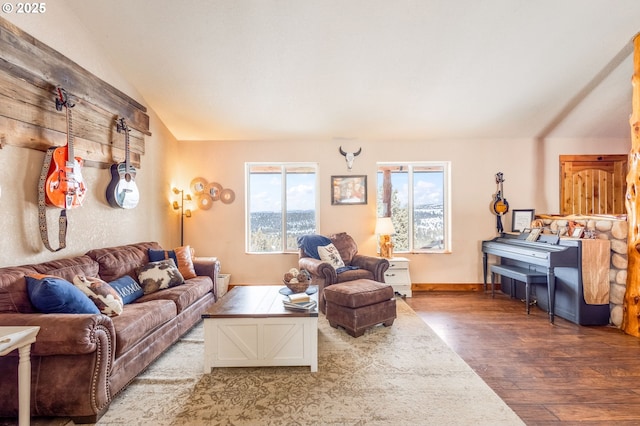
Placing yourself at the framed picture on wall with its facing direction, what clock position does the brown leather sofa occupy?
The brown leather sofa is roughly at 1 o'clock from the framed picture on wall.

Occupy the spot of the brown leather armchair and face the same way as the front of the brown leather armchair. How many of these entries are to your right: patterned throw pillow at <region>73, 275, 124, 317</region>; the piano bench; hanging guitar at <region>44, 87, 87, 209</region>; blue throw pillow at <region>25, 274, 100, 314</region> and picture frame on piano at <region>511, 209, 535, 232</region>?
3

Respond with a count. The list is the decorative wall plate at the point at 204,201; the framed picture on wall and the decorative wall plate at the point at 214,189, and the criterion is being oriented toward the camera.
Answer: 3

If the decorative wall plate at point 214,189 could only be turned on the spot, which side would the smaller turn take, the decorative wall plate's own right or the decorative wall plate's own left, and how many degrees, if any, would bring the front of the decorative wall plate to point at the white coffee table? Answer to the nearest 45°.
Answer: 0° — it already faces it

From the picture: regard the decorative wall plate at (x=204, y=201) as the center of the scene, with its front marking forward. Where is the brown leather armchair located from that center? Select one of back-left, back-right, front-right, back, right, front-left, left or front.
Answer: front-left

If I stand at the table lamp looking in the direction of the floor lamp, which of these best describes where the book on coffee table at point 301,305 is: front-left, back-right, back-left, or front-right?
front-left

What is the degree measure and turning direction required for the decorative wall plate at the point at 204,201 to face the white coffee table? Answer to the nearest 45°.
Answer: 0° — it already faces it

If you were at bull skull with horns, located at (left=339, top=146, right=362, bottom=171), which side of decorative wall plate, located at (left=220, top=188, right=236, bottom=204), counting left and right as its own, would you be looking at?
left

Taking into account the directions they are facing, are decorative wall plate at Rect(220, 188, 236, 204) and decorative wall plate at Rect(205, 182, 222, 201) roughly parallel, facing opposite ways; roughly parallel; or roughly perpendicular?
roughly parallel

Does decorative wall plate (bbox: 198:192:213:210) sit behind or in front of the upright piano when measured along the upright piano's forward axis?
in front

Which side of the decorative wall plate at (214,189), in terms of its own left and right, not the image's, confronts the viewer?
front

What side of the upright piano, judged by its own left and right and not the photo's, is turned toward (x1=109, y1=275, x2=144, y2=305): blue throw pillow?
front

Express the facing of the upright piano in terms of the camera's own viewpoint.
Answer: facing the viewer and to the left of the viewer

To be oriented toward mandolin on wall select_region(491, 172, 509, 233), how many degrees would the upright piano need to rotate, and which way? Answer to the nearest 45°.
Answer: approximately 90° to its right

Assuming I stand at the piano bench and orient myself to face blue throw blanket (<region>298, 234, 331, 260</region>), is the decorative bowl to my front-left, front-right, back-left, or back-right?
front-left

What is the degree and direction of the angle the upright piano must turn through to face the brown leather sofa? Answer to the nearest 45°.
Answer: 0° — it already faces it

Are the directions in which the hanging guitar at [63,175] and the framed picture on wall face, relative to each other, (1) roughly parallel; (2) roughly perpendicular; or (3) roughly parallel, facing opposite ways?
roughly perpendicular

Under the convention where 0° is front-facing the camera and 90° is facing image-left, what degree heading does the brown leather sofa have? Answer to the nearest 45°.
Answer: approximately 315°

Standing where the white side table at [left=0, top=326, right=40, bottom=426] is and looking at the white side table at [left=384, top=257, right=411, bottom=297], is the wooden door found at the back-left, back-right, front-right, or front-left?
front-right

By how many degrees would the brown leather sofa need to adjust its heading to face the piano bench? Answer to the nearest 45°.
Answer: approximately 45° to its left

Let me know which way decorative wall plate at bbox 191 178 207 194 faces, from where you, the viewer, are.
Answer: facing the viewer
